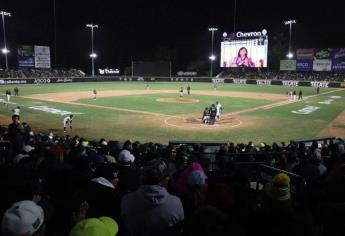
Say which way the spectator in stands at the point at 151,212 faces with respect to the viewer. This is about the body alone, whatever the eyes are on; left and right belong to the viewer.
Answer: facing away from the viewer

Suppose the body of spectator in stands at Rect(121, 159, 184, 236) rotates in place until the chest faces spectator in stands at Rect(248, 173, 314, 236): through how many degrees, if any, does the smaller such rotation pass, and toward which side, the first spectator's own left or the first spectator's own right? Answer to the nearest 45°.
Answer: approximately 90° to the first spectator's own right

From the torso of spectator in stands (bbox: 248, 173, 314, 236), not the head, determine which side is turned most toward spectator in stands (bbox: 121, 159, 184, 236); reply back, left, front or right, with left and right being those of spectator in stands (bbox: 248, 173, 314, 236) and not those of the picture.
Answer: left

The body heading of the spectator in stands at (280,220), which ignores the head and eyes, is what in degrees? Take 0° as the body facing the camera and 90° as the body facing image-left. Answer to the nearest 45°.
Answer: approximately 180°

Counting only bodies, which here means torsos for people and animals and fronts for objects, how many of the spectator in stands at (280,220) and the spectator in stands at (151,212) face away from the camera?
2
